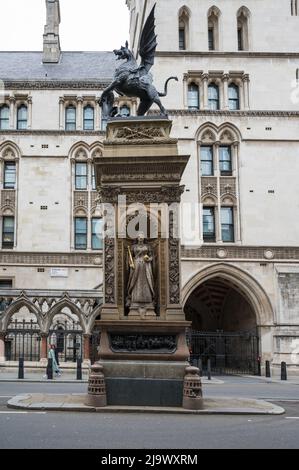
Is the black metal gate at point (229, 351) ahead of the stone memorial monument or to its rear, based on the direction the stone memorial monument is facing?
to the rear

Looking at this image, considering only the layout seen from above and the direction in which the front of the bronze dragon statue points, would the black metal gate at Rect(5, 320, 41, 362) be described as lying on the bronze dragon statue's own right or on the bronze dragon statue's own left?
on the bronze dragon statue's own right

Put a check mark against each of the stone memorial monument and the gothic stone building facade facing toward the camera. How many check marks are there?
2

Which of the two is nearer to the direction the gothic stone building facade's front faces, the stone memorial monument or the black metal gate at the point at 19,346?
the stone memorial monument

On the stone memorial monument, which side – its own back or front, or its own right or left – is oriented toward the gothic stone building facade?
back

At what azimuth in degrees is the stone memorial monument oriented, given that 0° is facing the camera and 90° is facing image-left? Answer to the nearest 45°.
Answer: approximately 0°

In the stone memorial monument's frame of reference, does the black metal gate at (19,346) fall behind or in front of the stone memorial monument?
behind

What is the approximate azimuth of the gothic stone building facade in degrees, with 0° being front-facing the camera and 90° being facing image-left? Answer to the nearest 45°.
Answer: approximately 0°

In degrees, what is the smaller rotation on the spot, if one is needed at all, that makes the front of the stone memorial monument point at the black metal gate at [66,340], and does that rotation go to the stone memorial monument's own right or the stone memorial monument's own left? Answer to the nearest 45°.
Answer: approximately 180°

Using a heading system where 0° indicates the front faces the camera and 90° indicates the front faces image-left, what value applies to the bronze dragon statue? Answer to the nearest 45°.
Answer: approximately 90°

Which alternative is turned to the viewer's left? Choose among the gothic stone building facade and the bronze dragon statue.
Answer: the bronze dragon statue

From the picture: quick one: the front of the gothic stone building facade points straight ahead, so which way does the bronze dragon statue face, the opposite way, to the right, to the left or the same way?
to the right
